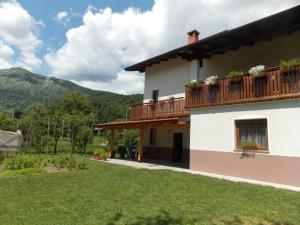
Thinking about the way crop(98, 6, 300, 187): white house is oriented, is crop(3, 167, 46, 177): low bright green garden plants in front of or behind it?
in front

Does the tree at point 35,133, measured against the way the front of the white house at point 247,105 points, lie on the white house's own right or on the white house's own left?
on the white house's own right

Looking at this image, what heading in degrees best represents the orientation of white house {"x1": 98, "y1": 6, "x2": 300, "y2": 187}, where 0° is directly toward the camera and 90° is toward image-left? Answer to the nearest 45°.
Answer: approximately 45°

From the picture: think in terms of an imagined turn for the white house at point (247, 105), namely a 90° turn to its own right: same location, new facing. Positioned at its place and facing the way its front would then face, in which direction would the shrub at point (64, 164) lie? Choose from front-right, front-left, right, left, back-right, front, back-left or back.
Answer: front-left
